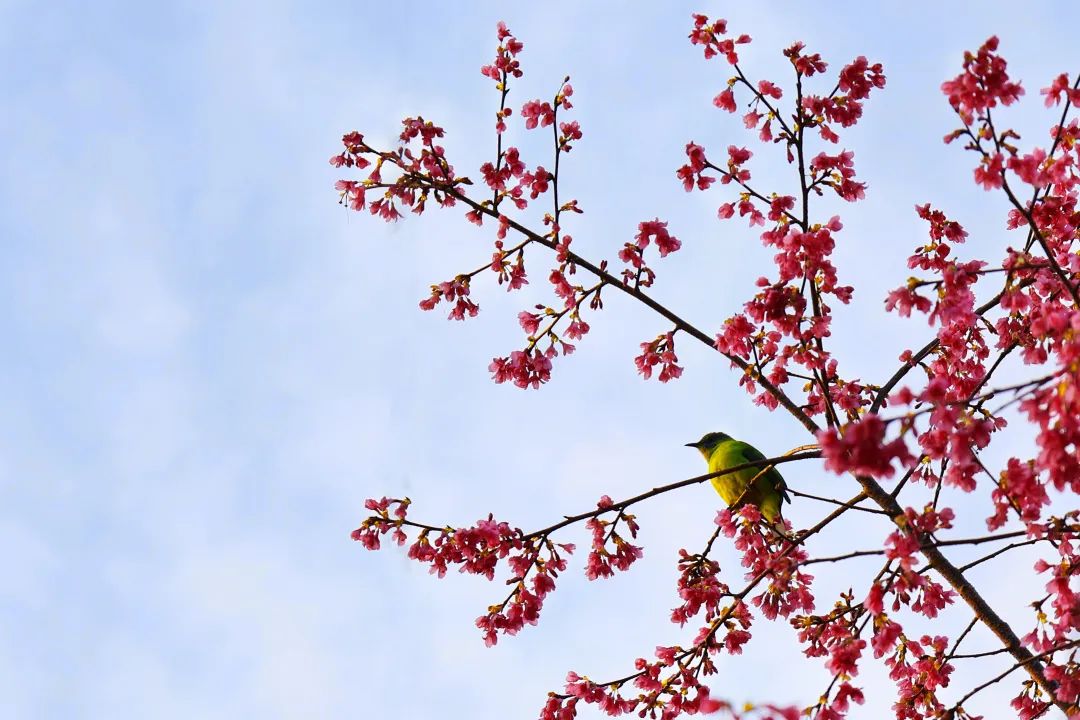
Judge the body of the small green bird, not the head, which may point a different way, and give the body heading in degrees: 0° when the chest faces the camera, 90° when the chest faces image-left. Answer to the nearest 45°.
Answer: approximately 90°
